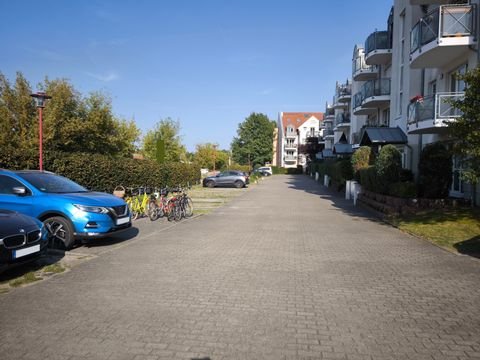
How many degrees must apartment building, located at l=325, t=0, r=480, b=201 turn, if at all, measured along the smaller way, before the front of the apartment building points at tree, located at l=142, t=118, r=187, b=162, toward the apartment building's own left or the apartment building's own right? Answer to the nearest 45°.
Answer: approximately 90° to the apartment building's own right

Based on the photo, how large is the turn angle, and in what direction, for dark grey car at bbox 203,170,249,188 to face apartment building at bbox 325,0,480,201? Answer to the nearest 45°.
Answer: approximately 135° to its left

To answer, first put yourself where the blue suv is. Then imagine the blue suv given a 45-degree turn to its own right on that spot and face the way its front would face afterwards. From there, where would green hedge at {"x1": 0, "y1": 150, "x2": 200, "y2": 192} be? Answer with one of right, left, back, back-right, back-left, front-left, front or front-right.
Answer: back

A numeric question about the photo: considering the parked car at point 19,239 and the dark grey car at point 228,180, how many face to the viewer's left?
1

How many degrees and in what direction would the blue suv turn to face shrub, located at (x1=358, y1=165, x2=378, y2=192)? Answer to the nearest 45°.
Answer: approximately 45° to its left

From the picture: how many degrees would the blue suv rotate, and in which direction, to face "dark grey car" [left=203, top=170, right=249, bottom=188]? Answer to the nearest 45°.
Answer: approximately 90° to its left

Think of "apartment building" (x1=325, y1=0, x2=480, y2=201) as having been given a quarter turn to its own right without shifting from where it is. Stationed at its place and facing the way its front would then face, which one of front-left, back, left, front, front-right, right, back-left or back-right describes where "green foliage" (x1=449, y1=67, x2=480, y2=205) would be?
back-left

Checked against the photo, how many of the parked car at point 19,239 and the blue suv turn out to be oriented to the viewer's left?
0

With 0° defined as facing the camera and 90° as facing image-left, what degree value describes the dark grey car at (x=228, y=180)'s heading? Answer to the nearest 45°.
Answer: approximately 90°

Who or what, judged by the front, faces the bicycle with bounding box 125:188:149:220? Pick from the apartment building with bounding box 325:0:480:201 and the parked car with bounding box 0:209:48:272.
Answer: the apartment building

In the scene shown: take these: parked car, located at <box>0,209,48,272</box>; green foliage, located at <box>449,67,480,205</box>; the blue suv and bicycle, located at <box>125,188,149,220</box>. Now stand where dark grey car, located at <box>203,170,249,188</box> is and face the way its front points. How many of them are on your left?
4

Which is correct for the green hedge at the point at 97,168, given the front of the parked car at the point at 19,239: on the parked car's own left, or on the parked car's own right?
on the parked car's own left

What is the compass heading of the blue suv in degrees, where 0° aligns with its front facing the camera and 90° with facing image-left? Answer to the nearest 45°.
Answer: approximately 315°
